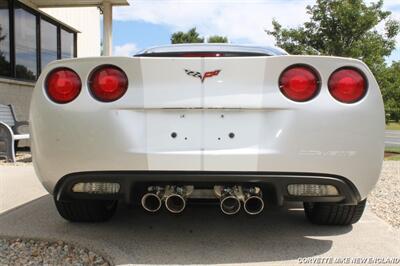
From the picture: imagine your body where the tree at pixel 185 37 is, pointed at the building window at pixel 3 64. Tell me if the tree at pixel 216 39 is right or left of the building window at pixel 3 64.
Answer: left

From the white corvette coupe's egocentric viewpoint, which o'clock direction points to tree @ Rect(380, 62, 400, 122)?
The tree is roughly at 1 o'clock from the white corvette coupe.

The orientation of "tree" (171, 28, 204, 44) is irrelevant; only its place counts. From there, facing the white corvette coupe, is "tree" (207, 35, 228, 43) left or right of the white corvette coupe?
left

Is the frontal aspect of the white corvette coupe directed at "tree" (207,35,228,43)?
yes

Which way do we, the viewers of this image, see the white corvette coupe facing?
facing away from the viewer

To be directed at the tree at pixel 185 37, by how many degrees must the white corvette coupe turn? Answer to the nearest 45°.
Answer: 0° — it already faces it
